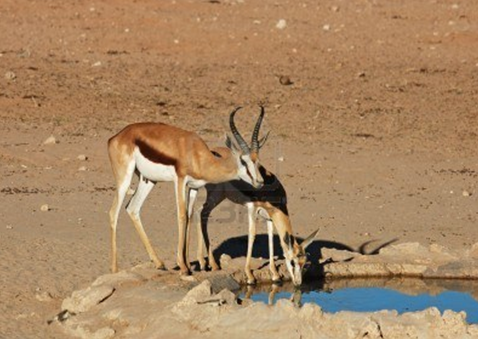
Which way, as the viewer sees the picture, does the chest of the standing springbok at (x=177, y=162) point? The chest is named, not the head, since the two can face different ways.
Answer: to the viewer's right

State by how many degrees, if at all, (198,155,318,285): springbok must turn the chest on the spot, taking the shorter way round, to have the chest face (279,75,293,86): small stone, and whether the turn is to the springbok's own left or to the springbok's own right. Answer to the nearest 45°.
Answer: approximately 135° to the springbok's own left

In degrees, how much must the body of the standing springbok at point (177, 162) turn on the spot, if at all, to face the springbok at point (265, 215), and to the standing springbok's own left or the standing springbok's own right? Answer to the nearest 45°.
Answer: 0° — it already faces it

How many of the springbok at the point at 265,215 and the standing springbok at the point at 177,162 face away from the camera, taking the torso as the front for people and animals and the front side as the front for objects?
0

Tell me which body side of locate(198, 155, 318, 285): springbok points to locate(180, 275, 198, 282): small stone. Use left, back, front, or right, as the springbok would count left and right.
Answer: right

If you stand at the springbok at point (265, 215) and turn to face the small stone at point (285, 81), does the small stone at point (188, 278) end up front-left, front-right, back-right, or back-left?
back-left

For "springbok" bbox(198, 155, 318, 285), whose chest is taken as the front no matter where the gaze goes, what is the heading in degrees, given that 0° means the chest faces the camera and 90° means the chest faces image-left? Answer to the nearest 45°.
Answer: approximately 315°
